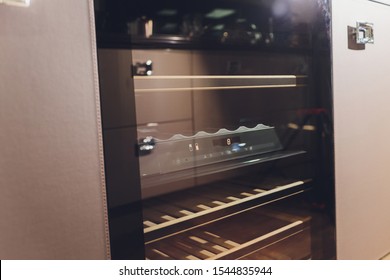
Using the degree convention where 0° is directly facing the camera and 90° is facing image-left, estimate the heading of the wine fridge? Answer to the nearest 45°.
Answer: approximately 315°
